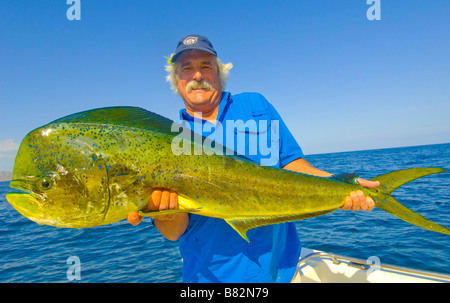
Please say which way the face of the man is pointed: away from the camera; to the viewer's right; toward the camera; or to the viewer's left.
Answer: toward the camera

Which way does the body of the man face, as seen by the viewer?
toward the camera

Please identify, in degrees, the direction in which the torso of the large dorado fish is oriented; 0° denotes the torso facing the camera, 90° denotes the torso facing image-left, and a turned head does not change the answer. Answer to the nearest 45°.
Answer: approximately 90°
